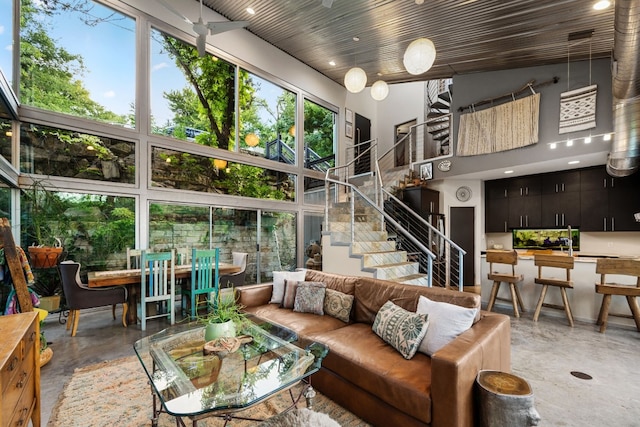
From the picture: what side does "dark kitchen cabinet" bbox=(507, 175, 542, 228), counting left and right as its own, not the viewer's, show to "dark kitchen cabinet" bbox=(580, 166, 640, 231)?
left

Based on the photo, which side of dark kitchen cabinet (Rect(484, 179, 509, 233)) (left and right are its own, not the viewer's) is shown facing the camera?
front

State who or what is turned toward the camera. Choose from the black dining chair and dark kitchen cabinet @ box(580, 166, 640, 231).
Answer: the dark kitchen cabinet

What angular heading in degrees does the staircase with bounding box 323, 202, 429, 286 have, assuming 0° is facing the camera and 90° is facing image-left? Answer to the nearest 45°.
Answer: approximately 315°

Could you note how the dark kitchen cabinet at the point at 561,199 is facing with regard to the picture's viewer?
facing the viewer

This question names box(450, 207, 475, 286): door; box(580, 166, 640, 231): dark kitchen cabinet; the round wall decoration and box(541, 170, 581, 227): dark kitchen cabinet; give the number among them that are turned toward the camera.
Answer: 4

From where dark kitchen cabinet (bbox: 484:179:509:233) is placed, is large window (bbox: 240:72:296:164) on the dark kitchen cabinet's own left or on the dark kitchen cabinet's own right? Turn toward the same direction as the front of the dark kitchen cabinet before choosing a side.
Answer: on the dark kitchen cabinet's own right

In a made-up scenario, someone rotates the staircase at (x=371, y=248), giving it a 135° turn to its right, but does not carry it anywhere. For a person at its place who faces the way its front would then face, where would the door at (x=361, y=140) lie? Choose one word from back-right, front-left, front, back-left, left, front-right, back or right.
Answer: right

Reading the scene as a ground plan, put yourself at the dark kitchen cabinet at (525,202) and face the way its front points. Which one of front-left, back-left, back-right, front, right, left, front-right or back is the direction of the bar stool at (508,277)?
front

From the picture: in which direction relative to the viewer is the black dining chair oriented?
to the viewer's right

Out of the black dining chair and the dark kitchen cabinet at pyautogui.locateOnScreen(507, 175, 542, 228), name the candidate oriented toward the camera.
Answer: the dark kitchen cabinet

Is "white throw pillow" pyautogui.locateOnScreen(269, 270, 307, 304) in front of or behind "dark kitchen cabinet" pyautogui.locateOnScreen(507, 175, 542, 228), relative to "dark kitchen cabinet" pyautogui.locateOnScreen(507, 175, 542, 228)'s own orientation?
in front

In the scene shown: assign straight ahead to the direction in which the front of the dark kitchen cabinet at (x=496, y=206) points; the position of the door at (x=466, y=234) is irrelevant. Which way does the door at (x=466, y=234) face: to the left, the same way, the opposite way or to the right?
the same way

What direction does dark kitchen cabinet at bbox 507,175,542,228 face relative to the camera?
toward the camera

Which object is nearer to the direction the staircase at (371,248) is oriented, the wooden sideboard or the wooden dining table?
the wooden sideboard

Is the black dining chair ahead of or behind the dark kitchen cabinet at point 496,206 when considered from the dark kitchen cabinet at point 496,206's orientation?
ahead

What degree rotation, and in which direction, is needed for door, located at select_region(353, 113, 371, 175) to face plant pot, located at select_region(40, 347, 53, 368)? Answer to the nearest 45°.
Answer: approximately 90° to its right

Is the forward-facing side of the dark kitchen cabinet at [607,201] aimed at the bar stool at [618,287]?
yes

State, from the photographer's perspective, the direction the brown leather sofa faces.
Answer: facing the viewer and to the left of the viewer
